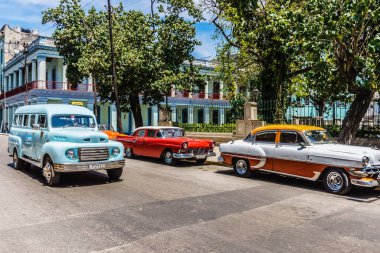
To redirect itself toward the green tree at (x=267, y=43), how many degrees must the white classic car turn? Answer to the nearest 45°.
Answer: approximately 135° to its left

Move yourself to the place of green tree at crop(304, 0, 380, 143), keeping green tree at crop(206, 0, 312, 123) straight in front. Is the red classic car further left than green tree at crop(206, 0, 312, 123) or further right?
left

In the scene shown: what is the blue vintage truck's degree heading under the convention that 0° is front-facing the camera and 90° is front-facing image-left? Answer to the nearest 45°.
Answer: approximately 315°

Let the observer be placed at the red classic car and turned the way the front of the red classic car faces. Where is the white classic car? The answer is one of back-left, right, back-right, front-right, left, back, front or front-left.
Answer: front

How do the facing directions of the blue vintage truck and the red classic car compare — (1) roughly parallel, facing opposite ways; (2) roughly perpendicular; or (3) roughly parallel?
roughly parallel

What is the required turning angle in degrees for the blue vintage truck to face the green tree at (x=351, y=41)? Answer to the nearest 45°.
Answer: approximately 45° to its left

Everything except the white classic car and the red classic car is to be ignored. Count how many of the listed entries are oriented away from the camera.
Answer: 0

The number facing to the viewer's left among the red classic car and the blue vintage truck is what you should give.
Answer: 0

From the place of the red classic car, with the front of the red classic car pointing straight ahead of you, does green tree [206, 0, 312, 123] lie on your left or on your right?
on your left

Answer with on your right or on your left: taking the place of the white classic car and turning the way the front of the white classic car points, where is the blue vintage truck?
on your right

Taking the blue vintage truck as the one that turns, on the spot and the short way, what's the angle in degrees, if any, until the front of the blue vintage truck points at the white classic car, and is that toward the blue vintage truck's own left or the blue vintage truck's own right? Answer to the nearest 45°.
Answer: approximately 45° to the blue vintage truck's own left

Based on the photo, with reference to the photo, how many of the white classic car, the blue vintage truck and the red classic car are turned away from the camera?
0

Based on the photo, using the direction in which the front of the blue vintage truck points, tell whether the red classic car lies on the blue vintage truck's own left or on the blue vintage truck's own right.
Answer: on the blue vintage truck's own left

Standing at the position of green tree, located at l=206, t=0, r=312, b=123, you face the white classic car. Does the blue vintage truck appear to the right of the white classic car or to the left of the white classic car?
right

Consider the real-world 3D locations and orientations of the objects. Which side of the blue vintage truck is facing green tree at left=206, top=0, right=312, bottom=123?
left

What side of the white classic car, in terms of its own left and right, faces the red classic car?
back
